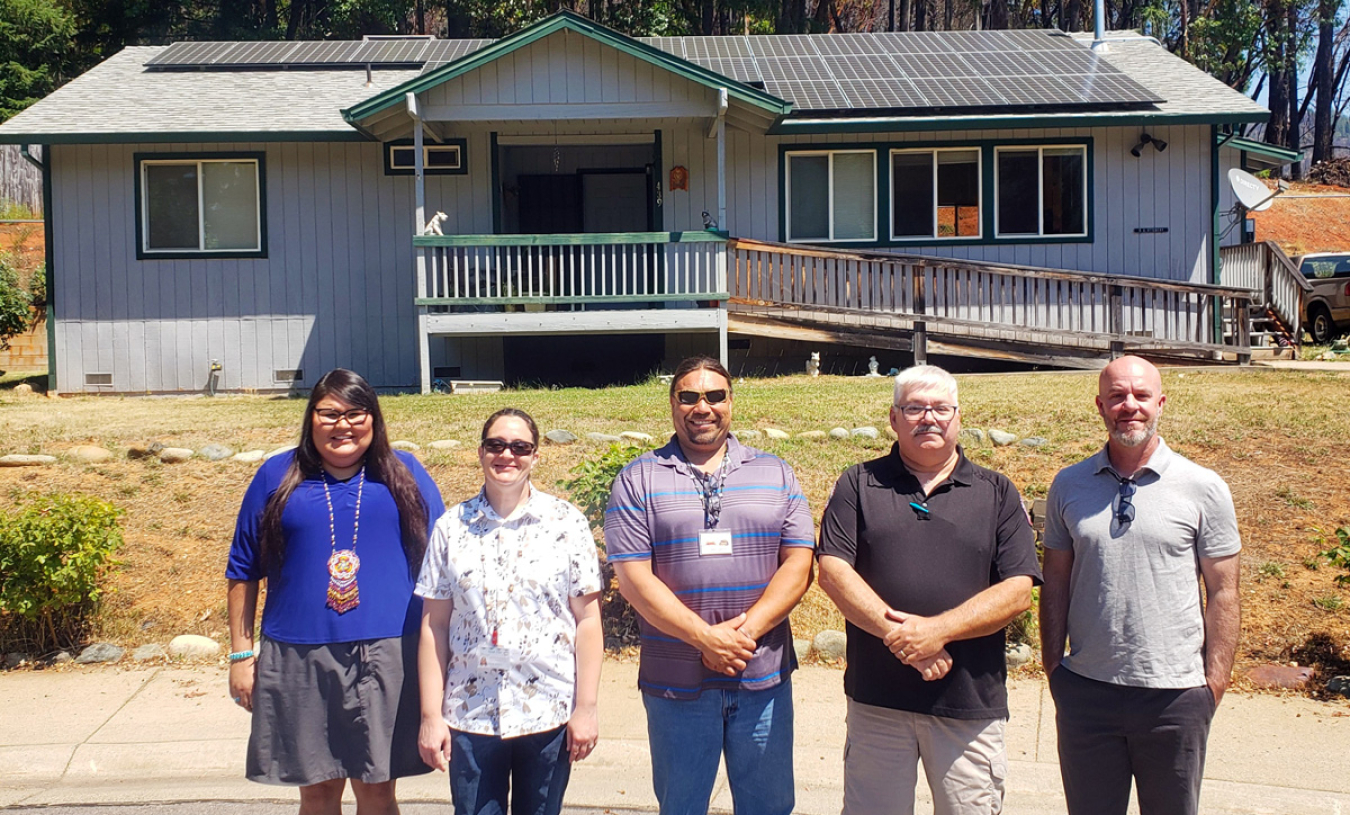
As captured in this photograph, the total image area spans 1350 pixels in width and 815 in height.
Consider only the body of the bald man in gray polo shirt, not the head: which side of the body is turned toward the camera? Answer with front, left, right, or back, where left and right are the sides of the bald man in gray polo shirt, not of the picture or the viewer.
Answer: front

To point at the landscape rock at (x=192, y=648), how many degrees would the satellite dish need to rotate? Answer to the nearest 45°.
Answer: approximately 45° to its right

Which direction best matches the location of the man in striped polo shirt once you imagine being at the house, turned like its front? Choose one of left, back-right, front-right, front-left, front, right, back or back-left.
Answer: front

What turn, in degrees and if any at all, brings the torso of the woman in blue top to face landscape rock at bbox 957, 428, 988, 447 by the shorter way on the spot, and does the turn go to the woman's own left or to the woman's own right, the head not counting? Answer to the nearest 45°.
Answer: approximately 135° to the woman's own left

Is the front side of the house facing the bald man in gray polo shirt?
yes

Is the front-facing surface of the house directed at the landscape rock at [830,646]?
yes

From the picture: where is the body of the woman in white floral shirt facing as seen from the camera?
toward the camera
